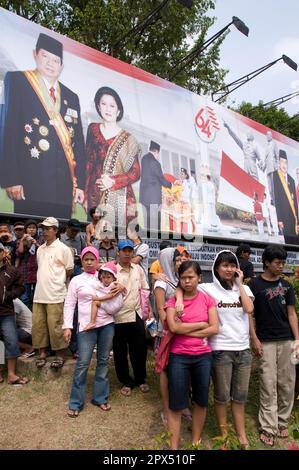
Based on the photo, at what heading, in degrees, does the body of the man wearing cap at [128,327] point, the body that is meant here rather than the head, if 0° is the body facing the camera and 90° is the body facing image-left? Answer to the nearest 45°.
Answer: approximately 0°

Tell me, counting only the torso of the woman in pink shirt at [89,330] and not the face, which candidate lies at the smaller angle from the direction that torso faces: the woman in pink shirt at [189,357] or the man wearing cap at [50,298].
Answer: the woman in pink shirt

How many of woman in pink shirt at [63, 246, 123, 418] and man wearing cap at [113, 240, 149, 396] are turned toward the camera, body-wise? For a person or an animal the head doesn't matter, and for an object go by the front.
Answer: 2

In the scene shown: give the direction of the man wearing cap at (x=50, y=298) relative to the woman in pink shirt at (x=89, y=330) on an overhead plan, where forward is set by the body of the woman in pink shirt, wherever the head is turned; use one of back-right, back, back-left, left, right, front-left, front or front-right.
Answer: back-right

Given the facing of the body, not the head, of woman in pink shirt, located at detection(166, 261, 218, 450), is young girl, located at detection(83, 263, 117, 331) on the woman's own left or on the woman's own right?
on the woman's own right
